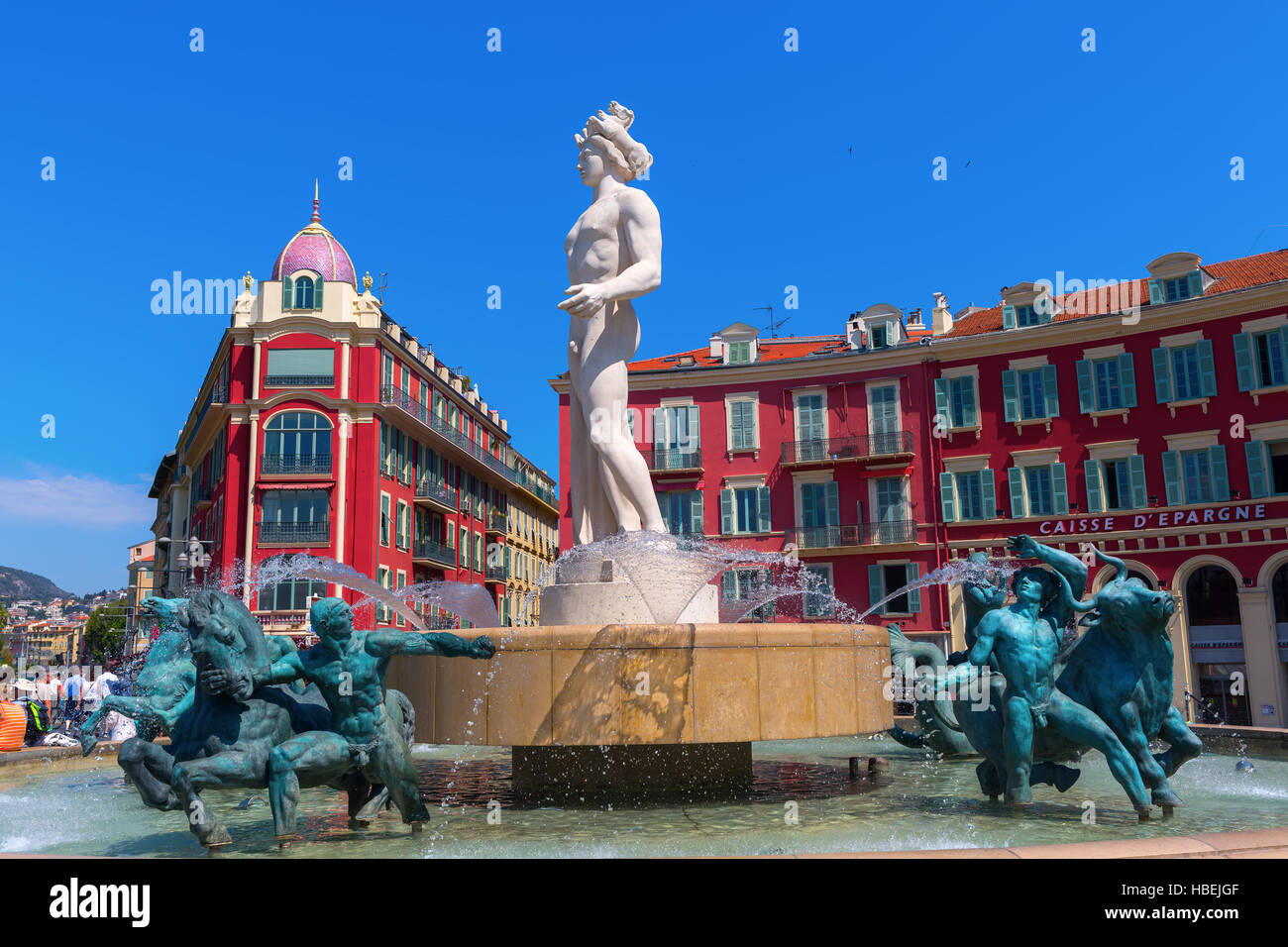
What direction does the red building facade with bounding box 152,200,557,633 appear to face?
toward the camera

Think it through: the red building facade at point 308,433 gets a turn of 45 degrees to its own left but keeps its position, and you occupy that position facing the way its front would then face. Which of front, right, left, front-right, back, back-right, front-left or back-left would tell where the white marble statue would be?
front-right
